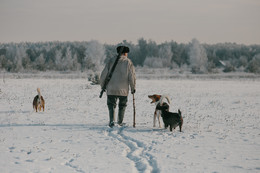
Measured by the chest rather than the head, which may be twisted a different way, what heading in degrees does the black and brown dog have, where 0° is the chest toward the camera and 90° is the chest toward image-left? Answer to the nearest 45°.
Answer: approximately 90°

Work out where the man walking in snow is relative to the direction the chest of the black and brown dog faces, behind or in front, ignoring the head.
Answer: in front
